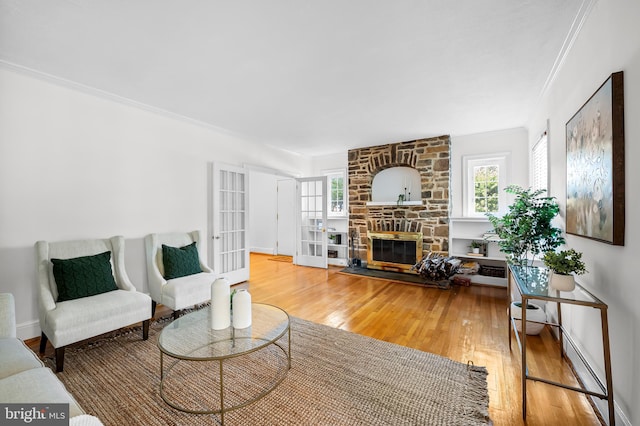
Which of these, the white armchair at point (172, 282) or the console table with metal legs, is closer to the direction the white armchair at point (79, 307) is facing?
the console table with metal legs

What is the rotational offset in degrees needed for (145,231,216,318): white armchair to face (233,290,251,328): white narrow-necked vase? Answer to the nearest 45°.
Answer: approximately 45° to its right

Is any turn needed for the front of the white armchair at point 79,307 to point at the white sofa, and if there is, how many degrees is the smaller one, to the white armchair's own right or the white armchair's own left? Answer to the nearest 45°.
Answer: approximately 45° to the white armchair's own right

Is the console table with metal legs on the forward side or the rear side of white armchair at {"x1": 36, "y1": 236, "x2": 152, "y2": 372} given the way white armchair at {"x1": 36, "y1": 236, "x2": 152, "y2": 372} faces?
on the forward side

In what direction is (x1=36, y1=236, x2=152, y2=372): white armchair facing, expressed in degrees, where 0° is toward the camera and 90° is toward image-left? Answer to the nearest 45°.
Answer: approximately 315°

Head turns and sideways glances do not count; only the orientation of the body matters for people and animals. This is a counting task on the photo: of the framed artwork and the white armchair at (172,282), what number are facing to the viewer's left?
1

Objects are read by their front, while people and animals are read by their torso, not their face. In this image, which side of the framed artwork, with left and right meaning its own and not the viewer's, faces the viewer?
left

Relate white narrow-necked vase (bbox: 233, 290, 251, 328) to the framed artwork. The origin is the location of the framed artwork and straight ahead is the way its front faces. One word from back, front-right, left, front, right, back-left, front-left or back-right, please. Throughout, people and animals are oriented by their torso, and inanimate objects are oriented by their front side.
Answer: front-left

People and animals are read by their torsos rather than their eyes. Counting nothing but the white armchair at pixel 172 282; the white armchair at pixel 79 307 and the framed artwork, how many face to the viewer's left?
1

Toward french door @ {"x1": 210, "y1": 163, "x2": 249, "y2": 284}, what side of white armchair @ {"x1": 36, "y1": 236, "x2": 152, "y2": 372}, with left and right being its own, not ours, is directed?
left
